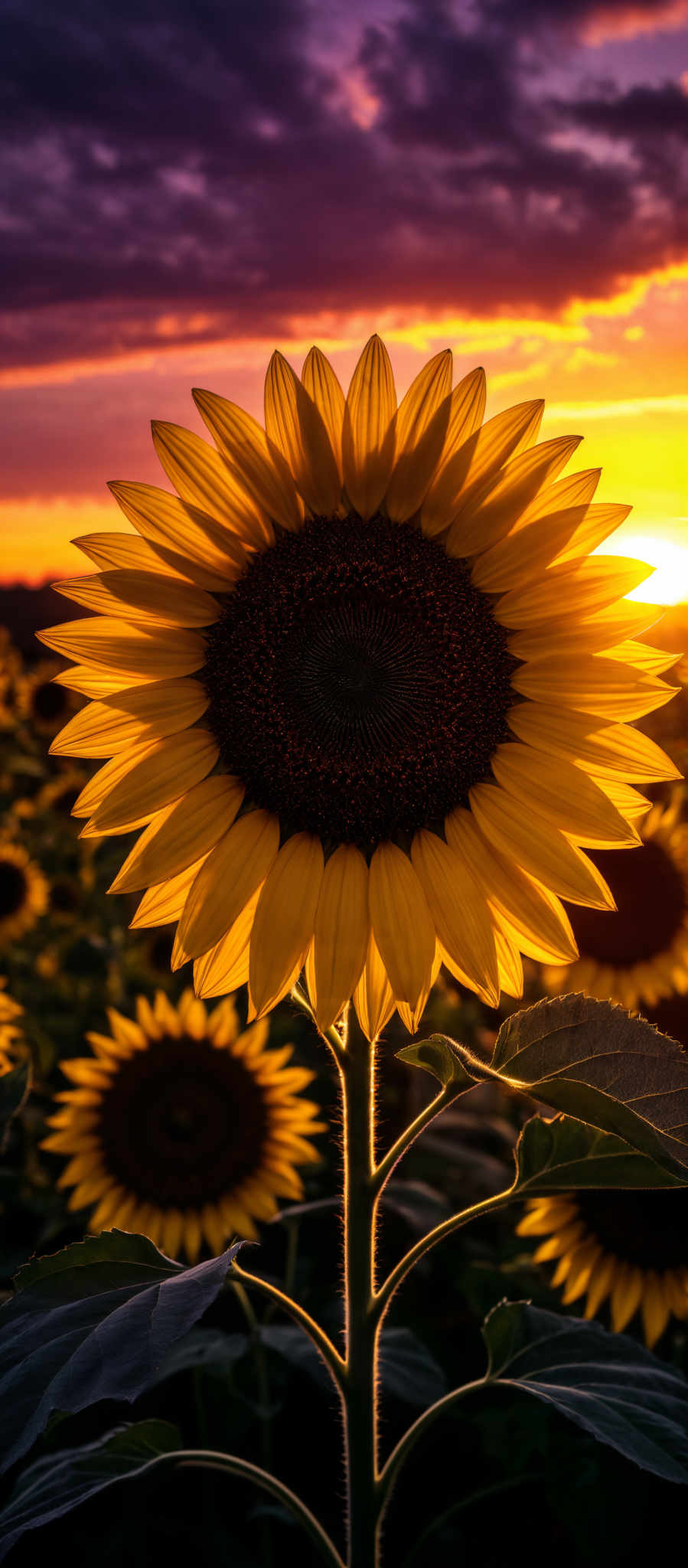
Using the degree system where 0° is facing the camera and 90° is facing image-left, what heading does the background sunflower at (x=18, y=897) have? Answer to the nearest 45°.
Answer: approximately 0°

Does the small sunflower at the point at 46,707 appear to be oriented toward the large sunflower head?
yes

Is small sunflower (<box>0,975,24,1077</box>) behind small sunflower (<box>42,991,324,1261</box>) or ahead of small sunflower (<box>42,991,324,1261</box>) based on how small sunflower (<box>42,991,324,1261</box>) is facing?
behind

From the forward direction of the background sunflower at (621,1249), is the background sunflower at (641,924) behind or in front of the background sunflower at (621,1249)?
behind

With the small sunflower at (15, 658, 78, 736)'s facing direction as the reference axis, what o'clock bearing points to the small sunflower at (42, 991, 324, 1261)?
the small sunflower at (42, 991, 324, 1261) is roughly at 12 o'clock from the small sunflower at (15, 658, 78, 736).

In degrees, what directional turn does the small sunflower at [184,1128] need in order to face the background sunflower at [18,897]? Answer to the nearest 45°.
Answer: approximately 180°

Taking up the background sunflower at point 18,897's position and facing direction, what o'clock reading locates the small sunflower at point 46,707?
The small sunflower is roughly at 6 o'clock from the background sunflower.

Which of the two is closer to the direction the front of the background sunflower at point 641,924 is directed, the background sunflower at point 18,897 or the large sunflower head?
the large sunflower head
